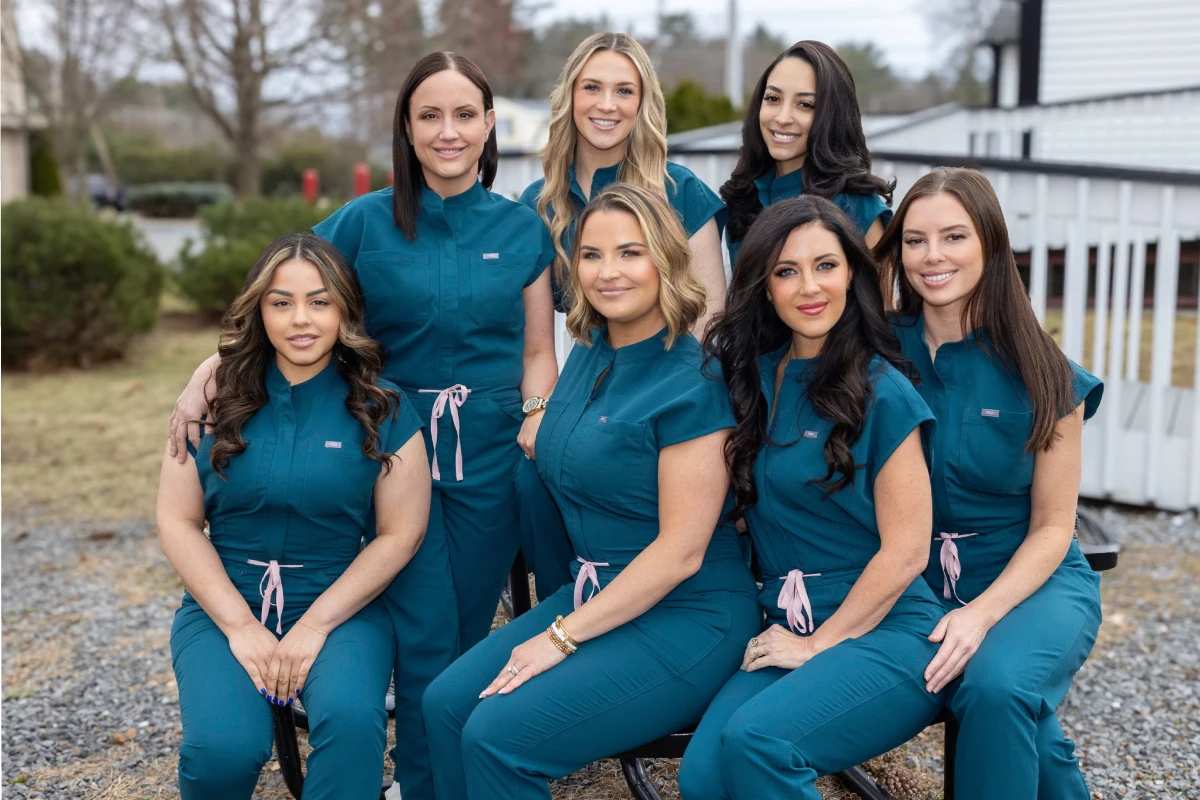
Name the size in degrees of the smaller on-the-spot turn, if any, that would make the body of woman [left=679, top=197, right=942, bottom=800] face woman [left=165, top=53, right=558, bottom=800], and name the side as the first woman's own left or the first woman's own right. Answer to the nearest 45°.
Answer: approximately 90° to the first woman's own right

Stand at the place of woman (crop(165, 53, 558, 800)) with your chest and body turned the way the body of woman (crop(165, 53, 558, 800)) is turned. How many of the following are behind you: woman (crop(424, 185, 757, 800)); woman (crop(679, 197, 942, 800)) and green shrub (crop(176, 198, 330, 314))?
1

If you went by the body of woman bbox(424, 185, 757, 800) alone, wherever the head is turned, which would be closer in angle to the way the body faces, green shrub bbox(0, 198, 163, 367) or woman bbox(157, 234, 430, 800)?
the woman

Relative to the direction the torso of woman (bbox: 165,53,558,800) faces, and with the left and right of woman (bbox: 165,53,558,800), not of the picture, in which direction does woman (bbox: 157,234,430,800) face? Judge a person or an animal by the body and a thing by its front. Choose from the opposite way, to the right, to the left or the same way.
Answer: the same way

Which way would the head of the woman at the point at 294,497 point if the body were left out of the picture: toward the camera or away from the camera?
toward the camera

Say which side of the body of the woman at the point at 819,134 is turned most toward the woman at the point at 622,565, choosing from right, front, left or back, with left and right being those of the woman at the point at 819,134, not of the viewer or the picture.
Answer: front

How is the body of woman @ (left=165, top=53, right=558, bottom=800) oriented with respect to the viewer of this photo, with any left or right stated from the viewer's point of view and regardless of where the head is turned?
facing the viewer

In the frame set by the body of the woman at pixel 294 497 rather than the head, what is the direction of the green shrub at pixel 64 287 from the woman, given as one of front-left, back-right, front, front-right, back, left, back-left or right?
back

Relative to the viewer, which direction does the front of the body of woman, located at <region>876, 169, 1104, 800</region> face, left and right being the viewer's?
facing the viewer and to the left of the viewer
